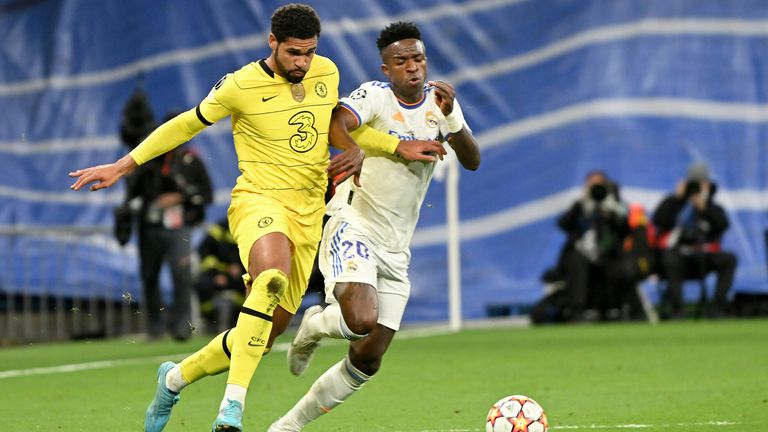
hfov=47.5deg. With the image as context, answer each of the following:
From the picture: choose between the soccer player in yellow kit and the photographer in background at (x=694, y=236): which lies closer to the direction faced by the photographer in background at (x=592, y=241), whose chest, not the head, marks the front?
the soccer player in yellow kit

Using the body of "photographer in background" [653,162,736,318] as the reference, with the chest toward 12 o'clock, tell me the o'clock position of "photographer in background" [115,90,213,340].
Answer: "photographer in background" [115,90,213,340] is roughly at 2 o'clock from "photographer in background" [653,162,736,318].

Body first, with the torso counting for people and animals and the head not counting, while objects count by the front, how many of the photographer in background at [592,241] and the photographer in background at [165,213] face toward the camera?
2

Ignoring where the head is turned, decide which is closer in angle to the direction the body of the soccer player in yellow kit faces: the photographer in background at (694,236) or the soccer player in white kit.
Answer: the soccer player in white kit

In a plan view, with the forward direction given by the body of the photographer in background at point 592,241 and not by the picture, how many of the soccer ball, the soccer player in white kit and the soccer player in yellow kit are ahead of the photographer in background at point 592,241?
3

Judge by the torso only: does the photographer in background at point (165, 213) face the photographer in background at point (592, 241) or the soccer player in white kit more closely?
the soccer player in white kit
